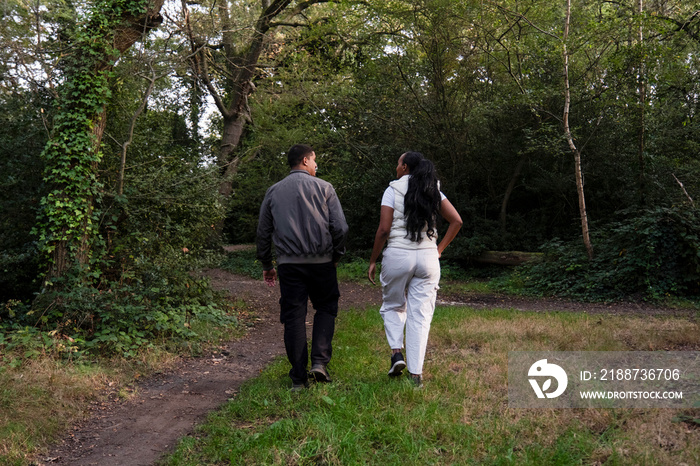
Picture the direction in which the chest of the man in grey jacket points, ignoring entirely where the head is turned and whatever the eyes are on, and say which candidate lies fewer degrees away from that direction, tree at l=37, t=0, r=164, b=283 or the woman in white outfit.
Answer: the tree

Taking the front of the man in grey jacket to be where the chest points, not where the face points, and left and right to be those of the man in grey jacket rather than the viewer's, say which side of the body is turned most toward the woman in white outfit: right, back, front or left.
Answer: right

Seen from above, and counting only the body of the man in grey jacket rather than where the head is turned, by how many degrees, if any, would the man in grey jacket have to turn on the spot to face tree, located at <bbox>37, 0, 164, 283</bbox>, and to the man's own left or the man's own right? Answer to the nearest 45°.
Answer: approximately 45° to the man's own left

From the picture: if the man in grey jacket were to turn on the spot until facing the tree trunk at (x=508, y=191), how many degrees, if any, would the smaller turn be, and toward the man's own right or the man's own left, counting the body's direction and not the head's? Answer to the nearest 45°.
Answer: approximately 45° to the man's own right

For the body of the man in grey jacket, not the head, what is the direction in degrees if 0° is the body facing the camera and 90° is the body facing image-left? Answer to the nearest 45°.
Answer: approximately 180°

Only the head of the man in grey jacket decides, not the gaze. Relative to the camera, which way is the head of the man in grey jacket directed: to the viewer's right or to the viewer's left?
to the viewer's right

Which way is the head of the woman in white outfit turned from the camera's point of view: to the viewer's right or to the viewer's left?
to the viewer's left

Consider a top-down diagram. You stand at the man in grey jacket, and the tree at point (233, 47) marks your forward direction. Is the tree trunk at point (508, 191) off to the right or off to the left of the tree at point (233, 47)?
right

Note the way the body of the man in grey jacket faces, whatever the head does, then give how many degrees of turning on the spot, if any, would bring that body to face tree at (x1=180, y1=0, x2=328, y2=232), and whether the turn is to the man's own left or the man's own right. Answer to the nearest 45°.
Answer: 0° — they already face it
